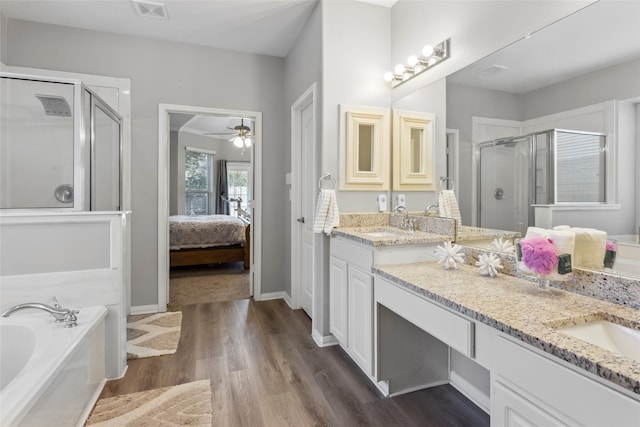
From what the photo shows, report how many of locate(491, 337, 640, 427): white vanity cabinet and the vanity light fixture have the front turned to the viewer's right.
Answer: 0

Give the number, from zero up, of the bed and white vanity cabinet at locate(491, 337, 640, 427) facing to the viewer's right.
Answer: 1

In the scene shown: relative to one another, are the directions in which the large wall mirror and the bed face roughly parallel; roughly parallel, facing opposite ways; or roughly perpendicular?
roughly parallel, facing opposite ways

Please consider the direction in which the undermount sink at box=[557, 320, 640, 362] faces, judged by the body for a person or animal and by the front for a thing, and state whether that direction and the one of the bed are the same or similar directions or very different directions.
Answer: very different directions

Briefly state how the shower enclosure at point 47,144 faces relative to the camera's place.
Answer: facing the viewer and to the right of the viewer

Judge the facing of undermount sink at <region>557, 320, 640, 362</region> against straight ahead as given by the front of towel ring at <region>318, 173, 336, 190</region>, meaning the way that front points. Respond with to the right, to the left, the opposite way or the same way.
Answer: to the right

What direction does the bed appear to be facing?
to the viewer's right

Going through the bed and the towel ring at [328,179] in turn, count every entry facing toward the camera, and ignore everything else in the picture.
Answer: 1

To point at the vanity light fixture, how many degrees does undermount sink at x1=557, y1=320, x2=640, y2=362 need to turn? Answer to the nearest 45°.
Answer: approximately 90° to its right

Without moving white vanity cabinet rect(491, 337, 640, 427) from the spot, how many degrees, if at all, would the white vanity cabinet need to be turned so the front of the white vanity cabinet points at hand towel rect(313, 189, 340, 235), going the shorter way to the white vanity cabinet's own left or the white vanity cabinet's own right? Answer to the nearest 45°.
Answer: approximately 90° to the white vanity cabinet's own right

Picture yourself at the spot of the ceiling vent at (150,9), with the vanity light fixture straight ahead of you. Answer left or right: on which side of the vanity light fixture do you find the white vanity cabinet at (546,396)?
right

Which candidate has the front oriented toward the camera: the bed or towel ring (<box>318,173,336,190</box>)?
the towel ring

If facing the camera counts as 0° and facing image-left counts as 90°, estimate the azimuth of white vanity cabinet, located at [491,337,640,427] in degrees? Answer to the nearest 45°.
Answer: approximately 45°

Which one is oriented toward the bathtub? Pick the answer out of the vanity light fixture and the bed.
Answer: the vanity light fixture
